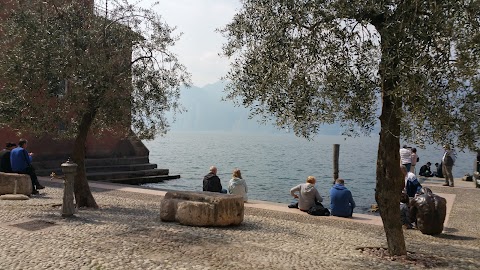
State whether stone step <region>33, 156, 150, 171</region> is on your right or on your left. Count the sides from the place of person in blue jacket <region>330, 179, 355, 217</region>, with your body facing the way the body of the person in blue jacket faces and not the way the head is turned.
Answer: on your left

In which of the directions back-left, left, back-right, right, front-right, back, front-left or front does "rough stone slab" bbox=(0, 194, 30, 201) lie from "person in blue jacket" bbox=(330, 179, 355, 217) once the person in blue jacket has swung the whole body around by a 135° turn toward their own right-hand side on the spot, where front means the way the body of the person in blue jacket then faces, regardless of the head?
back-right

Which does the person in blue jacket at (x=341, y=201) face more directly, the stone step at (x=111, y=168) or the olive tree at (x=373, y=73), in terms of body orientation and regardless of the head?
the stone step

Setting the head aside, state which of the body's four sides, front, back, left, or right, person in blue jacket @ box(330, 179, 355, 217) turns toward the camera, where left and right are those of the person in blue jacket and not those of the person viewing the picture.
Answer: back

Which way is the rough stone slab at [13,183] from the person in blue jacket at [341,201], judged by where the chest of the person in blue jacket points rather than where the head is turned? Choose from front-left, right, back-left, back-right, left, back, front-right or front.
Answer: left

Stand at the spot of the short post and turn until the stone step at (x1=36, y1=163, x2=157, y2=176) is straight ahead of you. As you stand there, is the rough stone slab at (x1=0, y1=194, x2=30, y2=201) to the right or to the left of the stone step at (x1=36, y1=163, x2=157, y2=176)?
left

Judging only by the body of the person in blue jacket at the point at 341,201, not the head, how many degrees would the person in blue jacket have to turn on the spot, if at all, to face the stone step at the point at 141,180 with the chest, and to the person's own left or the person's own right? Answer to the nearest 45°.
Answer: approximately 45° to the person's own left

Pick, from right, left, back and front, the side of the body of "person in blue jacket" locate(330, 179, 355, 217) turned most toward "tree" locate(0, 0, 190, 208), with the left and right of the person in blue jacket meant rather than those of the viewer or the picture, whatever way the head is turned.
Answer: left

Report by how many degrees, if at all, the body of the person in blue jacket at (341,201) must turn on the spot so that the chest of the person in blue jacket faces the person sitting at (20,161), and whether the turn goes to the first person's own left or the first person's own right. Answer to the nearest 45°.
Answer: approximately 90° to the first person's own left

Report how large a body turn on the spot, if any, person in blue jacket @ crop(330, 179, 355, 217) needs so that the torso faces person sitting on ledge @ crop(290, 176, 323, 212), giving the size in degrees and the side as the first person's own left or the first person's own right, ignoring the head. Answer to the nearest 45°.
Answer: approximately 90° to the first person's own left
